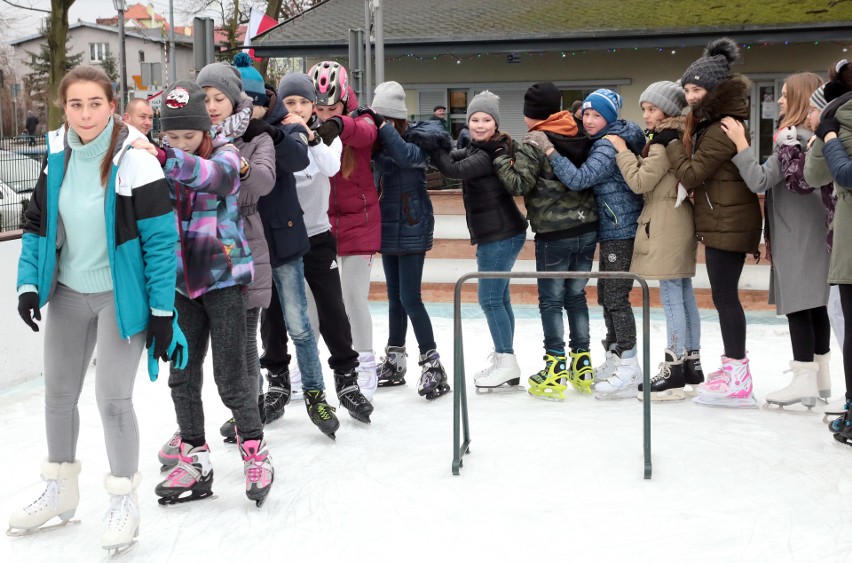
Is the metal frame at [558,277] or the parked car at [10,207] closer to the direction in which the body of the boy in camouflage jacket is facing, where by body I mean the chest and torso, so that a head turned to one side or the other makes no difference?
the parked car

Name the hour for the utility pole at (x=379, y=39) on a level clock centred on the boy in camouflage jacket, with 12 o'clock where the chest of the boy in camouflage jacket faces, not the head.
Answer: The utility pole is roughly at 1 o'clock from the boy in camouflage jacket.

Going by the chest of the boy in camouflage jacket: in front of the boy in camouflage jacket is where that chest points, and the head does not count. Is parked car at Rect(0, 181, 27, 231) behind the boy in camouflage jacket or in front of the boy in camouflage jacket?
in front

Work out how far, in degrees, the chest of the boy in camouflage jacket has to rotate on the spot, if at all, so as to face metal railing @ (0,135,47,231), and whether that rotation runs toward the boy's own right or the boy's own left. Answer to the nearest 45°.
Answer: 0° — they already face it
